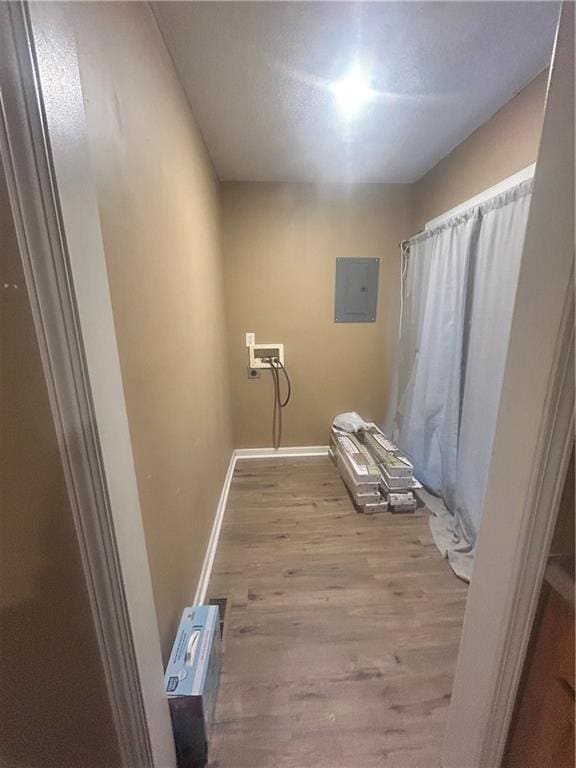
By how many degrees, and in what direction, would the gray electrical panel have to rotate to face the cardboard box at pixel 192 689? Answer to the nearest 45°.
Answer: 0° — it already faces it

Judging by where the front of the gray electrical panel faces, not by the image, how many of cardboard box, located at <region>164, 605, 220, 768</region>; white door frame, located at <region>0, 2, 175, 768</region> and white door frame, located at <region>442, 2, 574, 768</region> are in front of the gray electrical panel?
3

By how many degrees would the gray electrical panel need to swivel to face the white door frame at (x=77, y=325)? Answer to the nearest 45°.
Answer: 0° — it already faces it

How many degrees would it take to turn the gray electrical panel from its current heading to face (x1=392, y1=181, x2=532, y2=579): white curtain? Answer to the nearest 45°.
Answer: approximately 45° to its left

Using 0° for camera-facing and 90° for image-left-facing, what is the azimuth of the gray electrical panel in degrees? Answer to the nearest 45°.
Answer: approximately 0°
